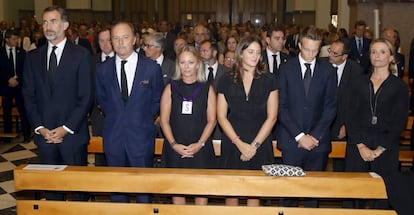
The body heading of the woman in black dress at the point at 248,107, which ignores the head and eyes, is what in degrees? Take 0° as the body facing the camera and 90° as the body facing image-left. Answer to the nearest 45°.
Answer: approximately 0°

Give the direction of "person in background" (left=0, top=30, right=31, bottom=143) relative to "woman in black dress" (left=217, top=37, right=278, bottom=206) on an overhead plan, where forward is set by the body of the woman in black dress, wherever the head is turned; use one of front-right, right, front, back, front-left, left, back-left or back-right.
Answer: back-right

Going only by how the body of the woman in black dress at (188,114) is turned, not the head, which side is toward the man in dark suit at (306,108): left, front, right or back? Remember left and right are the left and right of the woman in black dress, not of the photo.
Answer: left

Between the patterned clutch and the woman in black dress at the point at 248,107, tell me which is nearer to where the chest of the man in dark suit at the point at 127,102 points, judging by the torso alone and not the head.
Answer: the patterned clutch

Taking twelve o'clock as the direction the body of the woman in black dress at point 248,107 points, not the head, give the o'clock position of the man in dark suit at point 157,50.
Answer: The man in dark suit is roughly at 5 o'clock from the woman in black dress.

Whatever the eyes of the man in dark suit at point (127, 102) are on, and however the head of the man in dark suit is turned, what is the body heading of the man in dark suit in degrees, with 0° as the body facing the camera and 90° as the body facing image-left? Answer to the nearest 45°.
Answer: approximately 0°

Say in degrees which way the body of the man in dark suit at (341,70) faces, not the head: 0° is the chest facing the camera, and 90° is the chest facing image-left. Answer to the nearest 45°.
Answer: approximately 45°

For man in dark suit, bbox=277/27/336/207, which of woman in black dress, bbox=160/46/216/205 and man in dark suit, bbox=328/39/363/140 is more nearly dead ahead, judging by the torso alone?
the woman in black dress
